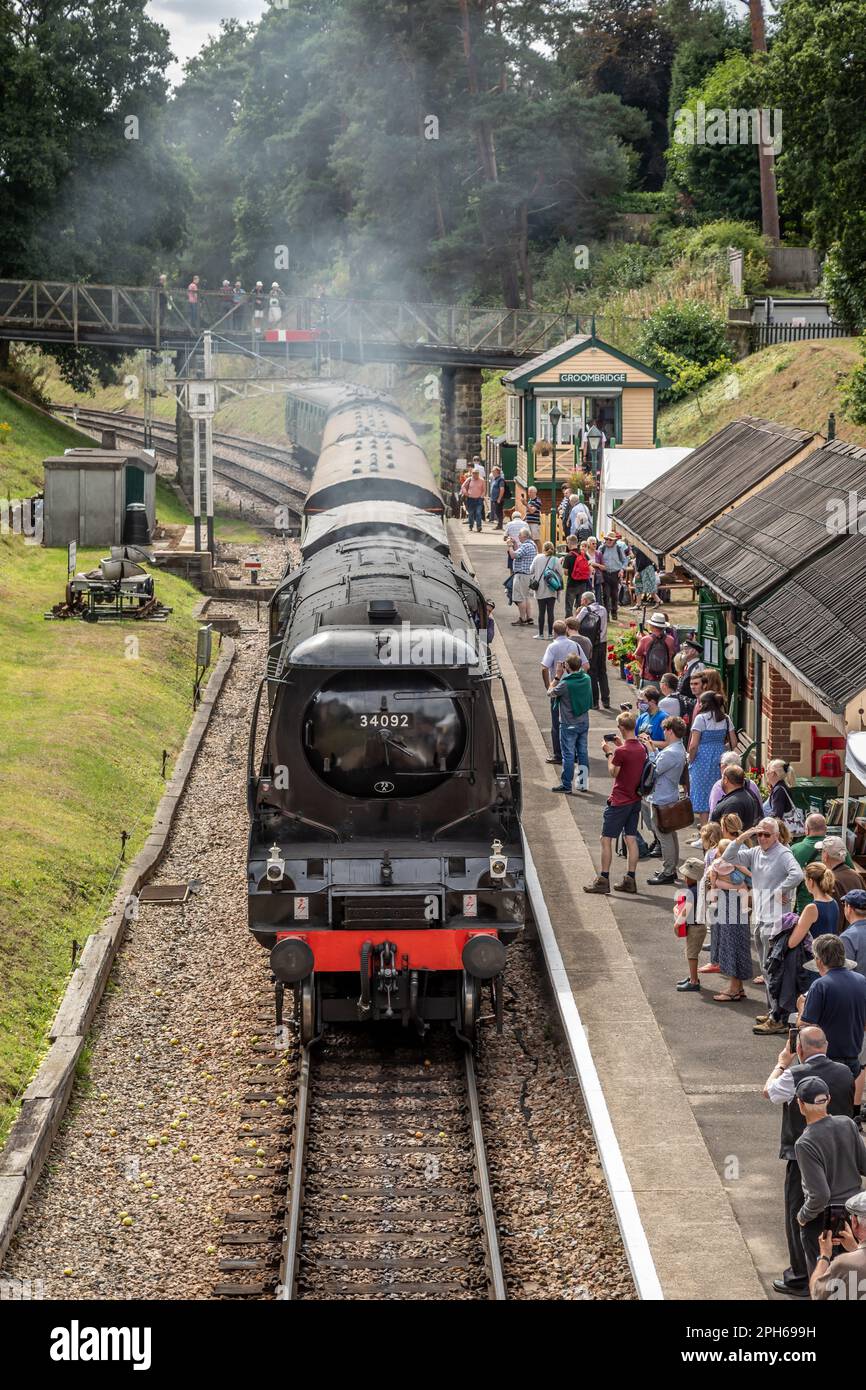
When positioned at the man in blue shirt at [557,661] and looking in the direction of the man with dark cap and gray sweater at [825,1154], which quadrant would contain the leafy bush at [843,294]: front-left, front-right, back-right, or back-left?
back-left

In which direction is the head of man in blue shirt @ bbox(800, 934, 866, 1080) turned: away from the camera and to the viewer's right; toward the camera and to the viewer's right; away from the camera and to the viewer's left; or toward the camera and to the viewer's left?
away from the camera and to the viewer's left

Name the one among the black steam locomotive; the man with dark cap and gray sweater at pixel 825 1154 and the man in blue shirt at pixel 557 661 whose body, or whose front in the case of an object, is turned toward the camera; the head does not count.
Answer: the black steam locomotive

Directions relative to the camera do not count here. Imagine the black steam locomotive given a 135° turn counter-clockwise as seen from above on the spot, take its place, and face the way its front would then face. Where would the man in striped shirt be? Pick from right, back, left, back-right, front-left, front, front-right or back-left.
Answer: front-left

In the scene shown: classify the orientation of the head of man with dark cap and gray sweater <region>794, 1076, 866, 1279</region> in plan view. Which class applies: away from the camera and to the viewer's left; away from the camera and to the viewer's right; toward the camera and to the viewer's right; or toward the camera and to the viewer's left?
away from the camera and to the viewer's left

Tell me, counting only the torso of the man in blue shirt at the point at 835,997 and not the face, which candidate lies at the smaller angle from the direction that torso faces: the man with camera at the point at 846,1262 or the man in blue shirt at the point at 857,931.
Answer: the man in blue shirt

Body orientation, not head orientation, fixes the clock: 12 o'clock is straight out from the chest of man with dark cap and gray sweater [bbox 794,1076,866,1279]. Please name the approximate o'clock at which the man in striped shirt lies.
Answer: The man in striped shirt is roughly at 1 o'clock from the man with dark cap and gray sweater.

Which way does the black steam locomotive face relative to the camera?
toward the camera

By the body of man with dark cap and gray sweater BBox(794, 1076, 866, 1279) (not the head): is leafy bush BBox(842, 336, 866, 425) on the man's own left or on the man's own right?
on the man's own right

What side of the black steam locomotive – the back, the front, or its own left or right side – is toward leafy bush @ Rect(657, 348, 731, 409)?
back

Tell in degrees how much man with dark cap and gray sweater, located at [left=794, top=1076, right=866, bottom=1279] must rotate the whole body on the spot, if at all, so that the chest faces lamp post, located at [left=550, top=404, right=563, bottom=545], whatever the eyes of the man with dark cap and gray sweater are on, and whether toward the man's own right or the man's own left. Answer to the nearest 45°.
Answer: approximately 45° to the man's own right

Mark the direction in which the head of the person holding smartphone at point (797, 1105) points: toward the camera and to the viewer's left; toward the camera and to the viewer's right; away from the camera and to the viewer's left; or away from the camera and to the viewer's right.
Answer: away from the camera and to the viewer's left

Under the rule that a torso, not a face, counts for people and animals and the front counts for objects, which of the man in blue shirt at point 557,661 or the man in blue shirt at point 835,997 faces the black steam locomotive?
the man in blue shirt at point 835,997

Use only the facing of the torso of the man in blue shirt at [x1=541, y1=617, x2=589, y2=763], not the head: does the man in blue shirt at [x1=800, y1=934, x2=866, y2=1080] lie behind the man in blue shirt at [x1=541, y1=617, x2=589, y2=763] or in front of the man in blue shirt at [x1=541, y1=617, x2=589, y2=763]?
behind
